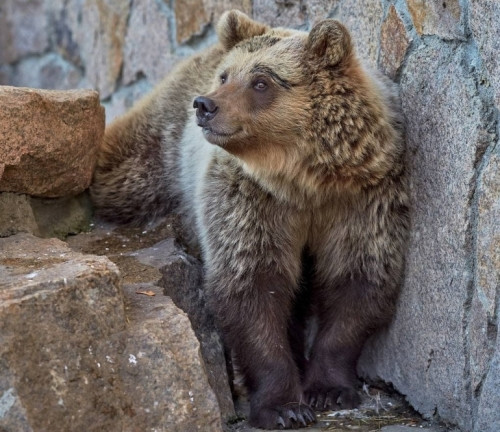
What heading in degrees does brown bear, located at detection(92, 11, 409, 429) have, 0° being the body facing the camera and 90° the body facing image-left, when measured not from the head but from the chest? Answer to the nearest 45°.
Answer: approximately 315°

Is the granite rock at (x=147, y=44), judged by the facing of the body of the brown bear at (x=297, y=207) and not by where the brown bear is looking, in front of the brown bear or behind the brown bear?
behind

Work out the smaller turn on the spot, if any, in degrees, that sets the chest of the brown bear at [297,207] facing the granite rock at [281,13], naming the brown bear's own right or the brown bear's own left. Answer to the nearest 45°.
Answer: approximately 135° to the brown bear's own left

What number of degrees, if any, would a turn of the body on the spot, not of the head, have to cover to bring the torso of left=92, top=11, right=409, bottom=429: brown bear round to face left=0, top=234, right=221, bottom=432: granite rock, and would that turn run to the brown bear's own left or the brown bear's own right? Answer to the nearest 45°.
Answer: approximately 90° to the brown bear's own right

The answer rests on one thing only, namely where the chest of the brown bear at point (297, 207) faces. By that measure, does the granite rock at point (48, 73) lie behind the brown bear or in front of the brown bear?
behind

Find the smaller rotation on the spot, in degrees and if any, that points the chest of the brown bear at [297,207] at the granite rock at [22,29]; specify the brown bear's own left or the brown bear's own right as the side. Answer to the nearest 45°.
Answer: approximately 180°
